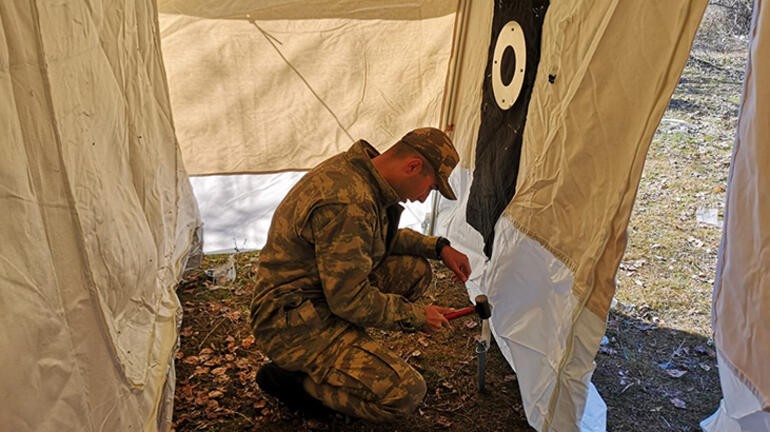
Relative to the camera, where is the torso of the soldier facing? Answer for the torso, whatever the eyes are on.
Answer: to the viewer's right

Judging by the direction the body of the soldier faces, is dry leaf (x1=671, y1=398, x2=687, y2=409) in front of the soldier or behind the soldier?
in front

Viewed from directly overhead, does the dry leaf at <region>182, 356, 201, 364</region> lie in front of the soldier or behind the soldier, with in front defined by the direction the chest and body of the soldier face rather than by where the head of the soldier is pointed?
behind

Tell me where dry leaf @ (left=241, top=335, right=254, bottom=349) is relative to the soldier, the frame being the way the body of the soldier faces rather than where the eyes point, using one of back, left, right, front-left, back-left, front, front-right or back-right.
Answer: back-left

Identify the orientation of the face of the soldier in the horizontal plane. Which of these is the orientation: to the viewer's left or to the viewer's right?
to the viewer's right

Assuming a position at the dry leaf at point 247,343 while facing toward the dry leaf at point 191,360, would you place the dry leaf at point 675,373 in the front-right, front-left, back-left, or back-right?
back-left

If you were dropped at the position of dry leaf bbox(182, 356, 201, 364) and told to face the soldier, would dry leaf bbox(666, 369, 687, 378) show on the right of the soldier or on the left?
left

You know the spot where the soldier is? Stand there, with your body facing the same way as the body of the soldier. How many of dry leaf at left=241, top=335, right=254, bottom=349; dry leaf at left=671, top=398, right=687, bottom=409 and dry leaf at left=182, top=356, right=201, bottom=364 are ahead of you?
1

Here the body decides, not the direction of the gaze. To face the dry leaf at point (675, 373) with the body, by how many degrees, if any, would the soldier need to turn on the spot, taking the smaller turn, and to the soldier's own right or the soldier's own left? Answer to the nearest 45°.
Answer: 0° — they already face it
